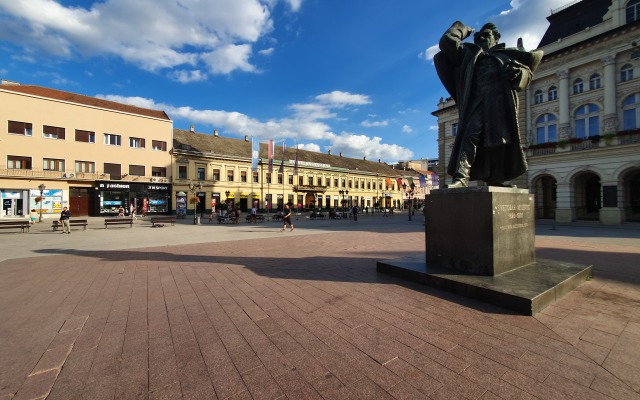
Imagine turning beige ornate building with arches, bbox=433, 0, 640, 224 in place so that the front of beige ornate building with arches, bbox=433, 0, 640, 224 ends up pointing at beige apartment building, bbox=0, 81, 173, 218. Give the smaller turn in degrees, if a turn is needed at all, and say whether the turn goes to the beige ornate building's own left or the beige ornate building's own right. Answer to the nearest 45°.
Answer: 0° — it already faces it

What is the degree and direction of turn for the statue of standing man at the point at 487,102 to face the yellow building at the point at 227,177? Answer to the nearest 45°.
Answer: approximately 135° to its right

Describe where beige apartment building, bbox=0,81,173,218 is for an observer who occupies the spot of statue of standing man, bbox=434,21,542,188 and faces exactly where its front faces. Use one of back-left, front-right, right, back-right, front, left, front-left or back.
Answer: right

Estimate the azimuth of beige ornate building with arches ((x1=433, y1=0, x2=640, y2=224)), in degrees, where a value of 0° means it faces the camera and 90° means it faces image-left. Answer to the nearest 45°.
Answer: approximately 45°

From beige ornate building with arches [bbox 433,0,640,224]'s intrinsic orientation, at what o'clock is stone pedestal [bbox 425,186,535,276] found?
The stone pedestal is roughly at 11 o'clock from the beige ornate building with arches.

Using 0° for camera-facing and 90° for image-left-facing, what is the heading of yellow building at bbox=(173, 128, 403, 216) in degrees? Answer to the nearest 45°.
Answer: approximately 315°

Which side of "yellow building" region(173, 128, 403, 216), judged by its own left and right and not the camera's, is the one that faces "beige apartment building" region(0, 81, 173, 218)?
right

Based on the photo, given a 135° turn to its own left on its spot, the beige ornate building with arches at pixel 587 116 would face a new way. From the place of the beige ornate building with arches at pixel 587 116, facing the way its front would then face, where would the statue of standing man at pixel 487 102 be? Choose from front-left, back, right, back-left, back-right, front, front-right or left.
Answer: right

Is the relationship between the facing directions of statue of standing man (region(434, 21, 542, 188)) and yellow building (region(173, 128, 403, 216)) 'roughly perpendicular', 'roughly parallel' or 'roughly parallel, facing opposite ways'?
roughly perpendicular
